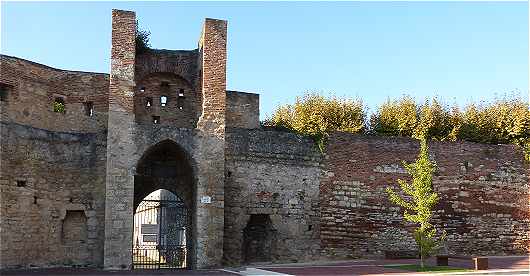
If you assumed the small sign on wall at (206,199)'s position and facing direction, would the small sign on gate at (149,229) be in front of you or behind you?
behind

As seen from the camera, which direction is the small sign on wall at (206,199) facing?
toward the camera

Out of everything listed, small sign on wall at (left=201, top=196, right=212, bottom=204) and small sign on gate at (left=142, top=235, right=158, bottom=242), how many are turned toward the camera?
2

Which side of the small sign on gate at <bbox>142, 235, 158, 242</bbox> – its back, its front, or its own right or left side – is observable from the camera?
front

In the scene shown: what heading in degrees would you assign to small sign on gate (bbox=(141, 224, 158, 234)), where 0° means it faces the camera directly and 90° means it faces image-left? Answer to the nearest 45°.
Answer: approximately 0°
